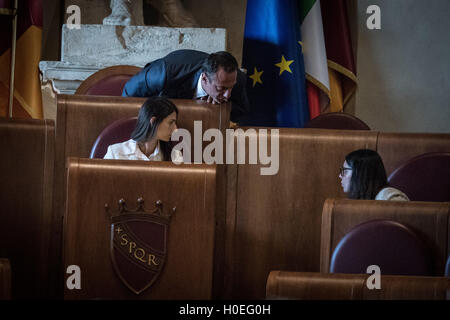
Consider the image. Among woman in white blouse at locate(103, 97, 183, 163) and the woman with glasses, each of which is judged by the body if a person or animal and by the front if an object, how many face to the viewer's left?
1

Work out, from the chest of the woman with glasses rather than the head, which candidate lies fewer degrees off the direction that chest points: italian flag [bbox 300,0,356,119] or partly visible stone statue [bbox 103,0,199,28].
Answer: the partly visible stone statue

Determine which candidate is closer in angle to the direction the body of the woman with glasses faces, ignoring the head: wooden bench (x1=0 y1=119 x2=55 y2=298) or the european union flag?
the wooden bench

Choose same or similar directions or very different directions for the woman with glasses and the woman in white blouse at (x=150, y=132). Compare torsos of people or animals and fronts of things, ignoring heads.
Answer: very different directions

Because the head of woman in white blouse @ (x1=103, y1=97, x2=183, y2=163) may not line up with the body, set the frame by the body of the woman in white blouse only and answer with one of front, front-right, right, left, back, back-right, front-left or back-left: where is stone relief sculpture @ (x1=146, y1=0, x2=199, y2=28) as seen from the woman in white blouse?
back-left

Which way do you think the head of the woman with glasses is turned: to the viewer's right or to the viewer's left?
to the viewer's left

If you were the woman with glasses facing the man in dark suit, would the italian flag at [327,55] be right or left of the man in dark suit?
right

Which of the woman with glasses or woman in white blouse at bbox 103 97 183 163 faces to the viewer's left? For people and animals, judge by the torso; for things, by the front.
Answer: the woman with glasses

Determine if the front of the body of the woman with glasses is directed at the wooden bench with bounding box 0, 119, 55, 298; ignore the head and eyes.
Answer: yes

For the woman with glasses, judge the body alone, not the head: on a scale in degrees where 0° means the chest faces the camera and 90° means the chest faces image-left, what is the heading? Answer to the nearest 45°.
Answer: approximately 90°

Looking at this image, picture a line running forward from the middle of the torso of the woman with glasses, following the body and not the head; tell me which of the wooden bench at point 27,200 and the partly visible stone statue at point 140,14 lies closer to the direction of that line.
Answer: the wooden bench

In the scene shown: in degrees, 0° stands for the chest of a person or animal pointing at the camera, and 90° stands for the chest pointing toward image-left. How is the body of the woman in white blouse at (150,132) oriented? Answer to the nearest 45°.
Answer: approximately 315°

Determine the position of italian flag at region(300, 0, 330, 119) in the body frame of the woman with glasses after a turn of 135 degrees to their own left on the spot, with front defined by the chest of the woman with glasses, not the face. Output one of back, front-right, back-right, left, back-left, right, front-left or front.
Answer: back-left
